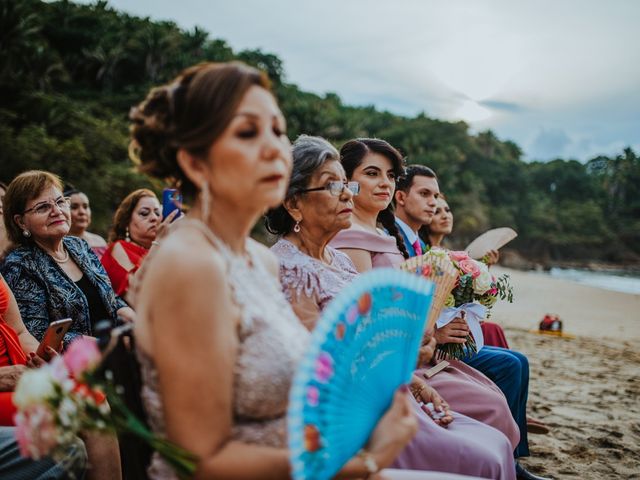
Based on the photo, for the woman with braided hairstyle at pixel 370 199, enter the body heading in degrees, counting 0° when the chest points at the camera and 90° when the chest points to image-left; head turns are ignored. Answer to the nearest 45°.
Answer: approximately 315°

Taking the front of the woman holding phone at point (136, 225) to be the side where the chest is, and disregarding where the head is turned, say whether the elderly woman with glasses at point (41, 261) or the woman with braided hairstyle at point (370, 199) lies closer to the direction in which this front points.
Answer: the woman with braided hairstyle

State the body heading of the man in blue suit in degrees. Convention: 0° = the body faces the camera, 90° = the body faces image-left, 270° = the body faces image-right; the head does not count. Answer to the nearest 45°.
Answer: approximately 315°

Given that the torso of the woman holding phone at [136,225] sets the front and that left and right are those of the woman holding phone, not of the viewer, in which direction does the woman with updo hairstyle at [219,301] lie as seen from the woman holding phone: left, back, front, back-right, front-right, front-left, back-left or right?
front-right

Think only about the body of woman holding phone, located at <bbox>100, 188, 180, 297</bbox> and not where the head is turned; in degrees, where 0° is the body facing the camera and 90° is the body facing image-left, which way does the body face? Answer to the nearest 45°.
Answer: approximately 315°

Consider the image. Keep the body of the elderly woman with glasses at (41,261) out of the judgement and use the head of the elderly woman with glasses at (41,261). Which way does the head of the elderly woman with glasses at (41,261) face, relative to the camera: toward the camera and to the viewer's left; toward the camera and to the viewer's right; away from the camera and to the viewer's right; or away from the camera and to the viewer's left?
toward the camera and to the viewer's right

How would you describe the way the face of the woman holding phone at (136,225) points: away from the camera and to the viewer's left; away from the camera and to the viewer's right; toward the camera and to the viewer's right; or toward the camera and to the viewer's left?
toward the camera and to the viewer's right

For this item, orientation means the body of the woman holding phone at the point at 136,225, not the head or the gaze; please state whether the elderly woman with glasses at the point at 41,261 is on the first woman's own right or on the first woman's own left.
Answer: on the first woman's own right
